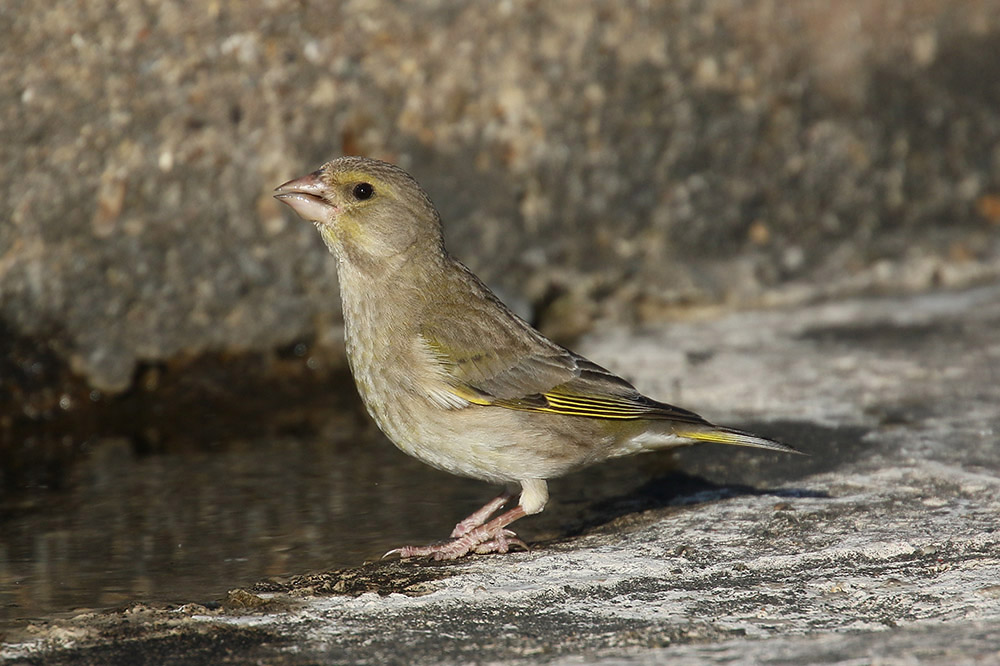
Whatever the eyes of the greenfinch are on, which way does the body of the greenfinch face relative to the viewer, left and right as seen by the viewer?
facing to the left of the viewer
